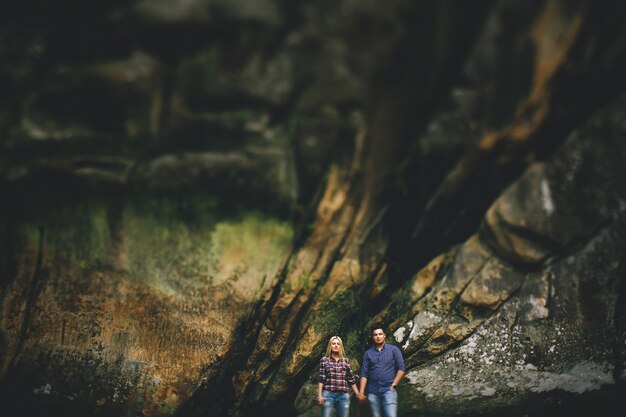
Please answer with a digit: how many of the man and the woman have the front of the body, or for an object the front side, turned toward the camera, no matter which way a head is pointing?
2

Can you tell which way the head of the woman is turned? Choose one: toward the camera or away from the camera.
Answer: toward the camera

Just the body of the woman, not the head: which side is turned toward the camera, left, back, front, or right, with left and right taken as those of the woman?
front

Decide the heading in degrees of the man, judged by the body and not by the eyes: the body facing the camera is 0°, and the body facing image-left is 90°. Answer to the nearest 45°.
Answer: approximately 0°

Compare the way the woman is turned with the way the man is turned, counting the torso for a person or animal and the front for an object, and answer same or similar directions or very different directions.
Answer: same or similar directions
